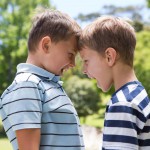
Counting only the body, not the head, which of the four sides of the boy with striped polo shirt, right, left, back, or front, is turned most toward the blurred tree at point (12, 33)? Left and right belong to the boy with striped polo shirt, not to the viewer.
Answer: left

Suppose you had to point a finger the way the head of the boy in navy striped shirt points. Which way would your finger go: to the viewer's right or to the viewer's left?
to the viewer's left

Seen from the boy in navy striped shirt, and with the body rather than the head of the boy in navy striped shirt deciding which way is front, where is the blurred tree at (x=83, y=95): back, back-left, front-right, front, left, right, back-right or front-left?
right

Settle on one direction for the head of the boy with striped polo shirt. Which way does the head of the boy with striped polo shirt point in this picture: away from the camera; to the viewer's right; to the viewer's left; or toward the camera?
to the viewer's right

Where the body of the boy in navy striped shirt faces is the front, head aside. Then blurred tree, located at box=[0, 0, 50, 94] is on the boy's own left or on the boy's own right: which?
on the boy's own right

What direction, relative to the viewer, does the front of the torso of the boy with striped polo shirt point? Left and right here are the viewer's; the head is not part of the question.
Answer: facing to the right of the viewer

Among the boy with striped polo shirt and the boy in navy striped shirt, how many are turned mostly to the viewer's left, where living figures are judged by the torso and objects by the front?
1

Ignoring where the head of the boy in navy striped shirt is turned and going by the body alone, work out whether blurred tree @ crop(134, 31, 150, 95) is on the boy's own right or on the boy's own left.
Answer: on the boy's own right

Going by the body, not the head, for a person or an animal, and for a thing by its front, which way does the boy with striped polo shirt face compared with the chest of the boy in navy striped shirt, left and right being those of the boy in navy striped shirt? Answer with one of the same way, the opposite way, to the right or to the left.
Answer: the opposite way

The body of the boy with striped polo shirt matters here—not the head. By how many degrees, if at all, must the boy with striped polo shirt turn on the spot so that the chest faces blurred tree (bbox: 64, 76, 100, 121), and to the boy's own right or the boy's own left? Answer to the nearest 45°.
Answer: approximately 90° to the boy's own left

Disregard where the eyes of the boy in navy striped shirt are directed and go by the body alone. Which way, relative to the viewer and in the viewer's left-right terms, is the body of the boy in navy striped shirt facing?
facing to the left of the viewer
